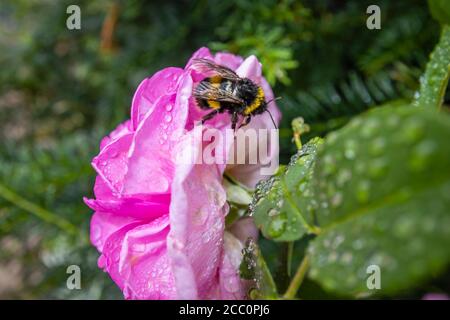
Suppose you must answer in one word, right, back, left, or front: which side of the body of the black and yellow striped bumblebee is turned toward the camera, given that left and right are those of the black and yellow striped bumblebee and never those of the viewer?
right
